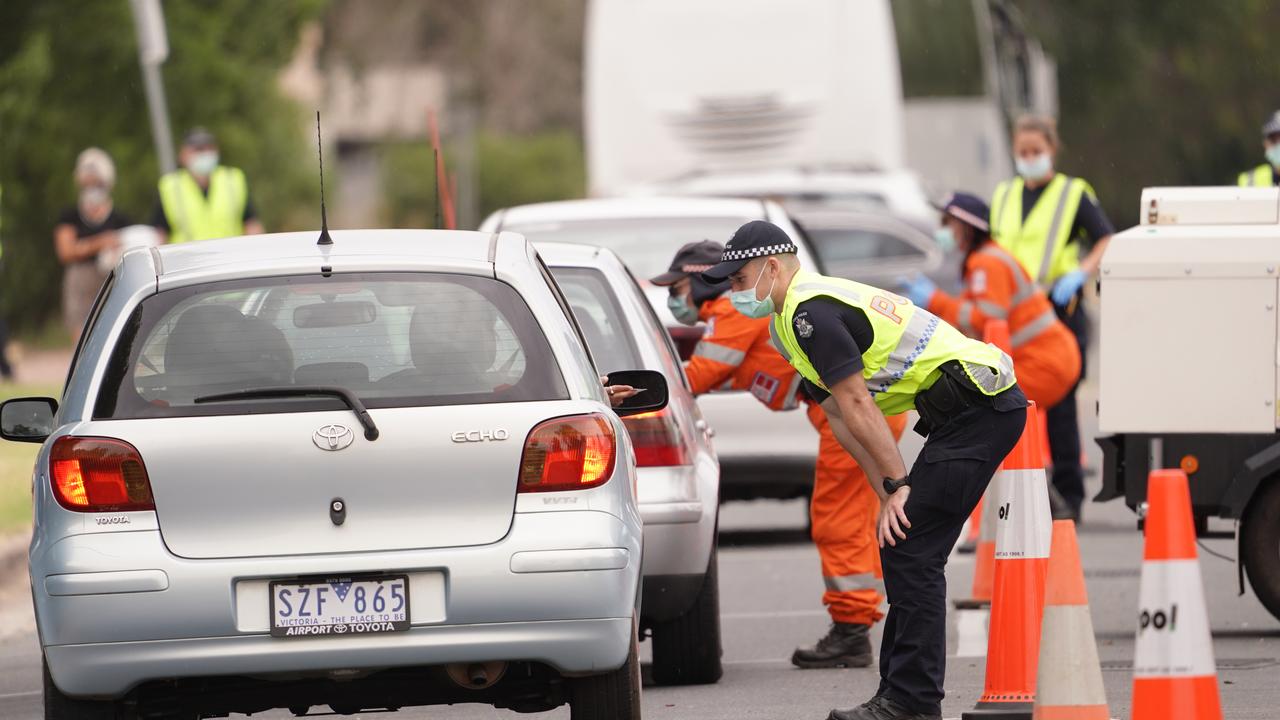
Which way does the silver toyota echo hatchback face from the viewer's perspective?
away from the camera

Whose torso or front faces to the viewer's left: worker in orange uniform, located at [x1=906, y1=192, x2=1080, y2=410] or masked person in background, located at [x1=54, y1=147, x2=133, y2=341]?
the worker in orange uniform

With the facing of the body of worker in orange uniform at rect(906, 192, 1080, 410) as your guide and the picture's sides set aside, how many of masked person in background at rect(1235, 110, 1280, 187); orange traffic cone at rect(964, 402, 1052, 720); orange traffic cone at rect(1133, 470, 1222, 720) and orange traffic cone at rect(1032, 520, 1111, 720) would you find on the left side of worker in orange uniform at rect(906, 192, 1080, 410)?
3

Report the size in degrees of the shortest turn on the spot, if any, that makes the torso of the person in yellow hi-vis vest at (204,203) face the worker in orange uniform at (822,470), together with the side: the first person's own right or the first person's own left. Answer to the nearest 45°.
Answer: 0° — they already face them

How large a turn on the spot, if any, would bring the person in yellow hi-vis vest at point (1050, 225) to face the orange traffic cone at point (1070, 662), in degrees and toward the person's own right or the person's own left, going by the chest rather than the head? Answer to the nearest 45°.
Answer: approximately 45° to the person's own left

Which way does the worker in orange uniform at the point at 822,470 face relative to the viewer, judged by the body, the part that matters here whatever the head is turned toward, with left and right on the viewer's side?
facing to the left of the viewer

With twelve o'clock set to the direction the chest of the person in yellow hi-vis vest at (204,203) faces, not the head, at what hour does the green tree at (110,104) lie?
The green tree is roughly at 6 o'clock from the person in yellow hi-vis vest.

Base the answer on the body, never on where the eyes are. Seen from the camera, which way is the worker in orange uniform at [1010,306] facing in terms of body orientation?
to the viewer's left

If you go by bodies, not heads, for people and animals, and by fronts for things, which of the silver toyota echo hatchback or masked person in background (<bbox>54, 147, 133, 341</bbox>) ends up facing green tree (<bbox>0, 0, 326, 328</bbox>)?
the silver toyota echo hatchback

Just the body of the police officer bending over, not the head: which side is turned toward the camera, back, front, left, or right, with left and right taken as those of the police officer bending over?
left

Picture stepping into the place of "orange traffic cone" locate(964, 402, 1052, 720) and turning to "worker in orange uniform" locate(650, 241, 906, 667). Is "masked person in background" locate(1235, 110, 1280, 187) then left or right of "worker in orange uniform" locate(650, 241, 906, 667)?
right
